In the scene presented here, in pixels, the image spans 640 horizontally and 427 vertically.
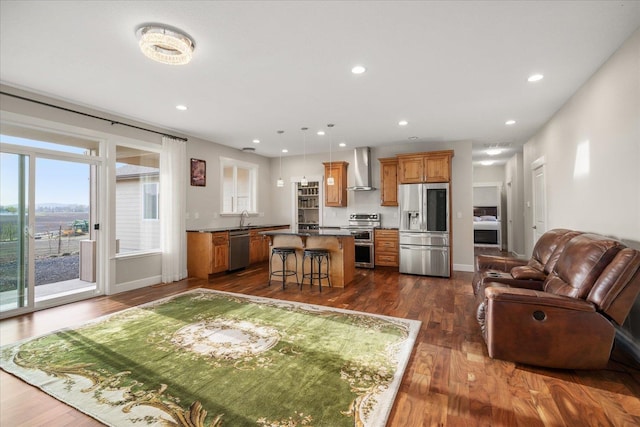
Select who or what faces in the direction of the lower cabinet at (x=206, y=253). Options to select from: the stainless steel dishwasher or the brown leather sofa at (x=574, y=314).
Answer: the brown leather sofa

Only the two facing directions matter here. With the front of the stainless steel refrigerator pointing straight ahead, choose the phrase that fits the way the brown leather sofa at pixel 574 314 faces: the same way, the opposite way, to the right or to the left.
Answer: to the right

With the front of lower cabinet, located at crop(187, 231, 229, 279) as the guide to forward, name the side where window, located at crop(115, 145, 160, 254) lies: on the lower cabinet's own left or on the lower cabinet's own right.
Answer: on the lower cabinet's own right

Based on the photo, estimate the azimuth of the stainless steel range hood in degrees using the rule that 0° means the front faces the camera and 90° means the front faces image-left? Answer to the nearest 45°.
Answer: approximately 0°

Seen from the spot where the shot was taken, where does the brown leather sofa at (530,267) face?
facing to the left of the viewer

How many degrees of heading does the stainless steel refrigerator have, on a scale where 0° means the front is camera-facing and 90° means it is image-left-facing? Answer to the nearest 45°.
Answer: approximately 0°

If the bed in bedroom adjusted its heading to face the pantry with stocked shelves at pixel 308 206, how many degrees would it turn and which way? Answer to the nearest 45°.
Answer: approximately 45° to its right
